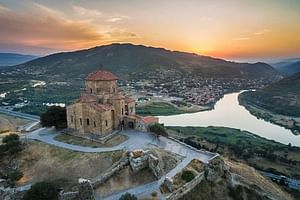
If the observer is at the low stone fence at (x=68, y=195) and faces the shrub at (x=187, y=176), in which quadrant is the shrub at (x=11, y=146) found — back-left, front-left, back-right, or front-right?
back-left

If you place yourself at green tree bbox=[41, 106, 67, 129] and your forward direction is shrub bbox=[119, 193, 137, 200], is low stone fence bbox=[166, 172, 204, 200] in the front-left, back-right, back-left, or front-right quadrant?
front-left

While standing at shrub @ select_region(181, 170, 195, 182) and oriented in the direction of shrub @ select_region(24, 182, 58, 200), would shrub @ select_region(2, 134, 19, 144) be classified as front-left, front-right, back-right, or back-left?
front-right
